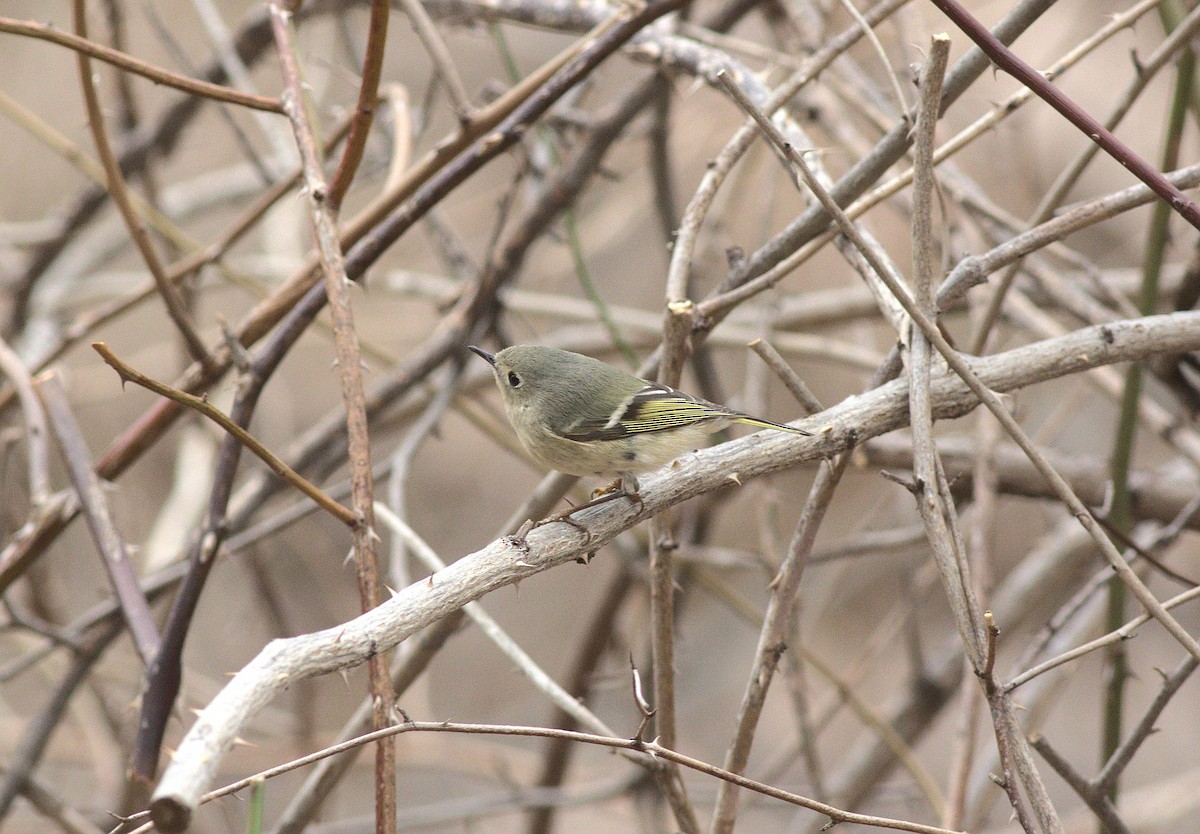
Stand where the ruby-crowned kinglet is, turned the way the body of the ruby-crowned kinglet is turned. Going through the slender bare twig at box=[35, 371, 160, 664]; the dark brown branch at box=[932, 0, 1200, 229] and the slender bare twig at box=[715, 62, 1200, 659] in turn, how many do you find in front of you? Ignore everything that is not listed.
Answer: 1

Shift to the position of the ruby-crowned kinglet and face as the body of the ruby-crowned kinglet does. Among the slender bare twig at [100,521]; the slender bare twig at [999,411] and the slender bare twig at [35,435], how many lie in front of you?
2

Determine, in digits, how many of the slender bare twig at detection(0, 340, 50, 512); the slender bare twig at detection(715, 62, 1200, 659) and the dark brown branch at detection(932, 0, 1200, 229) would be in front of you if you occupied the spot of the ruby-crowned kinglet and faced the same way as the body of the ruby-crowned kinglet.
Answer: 1

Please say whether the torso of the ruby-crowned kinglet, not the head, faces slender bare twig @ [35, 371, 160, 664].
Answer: yes

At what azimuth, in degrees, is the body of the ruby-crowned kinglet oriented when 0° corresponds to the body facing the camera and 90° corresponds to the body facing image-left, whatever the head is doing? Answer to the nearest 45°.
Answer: approximately 90°

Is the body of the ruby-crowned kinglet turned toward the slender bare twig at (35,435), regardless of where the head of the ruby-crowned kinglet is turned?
yes

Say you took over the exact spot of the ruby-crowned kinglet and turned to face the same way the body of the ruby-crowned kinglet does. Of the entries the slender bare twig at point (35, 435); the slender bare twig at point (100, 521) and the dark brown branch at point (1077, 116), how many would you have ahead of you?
2
